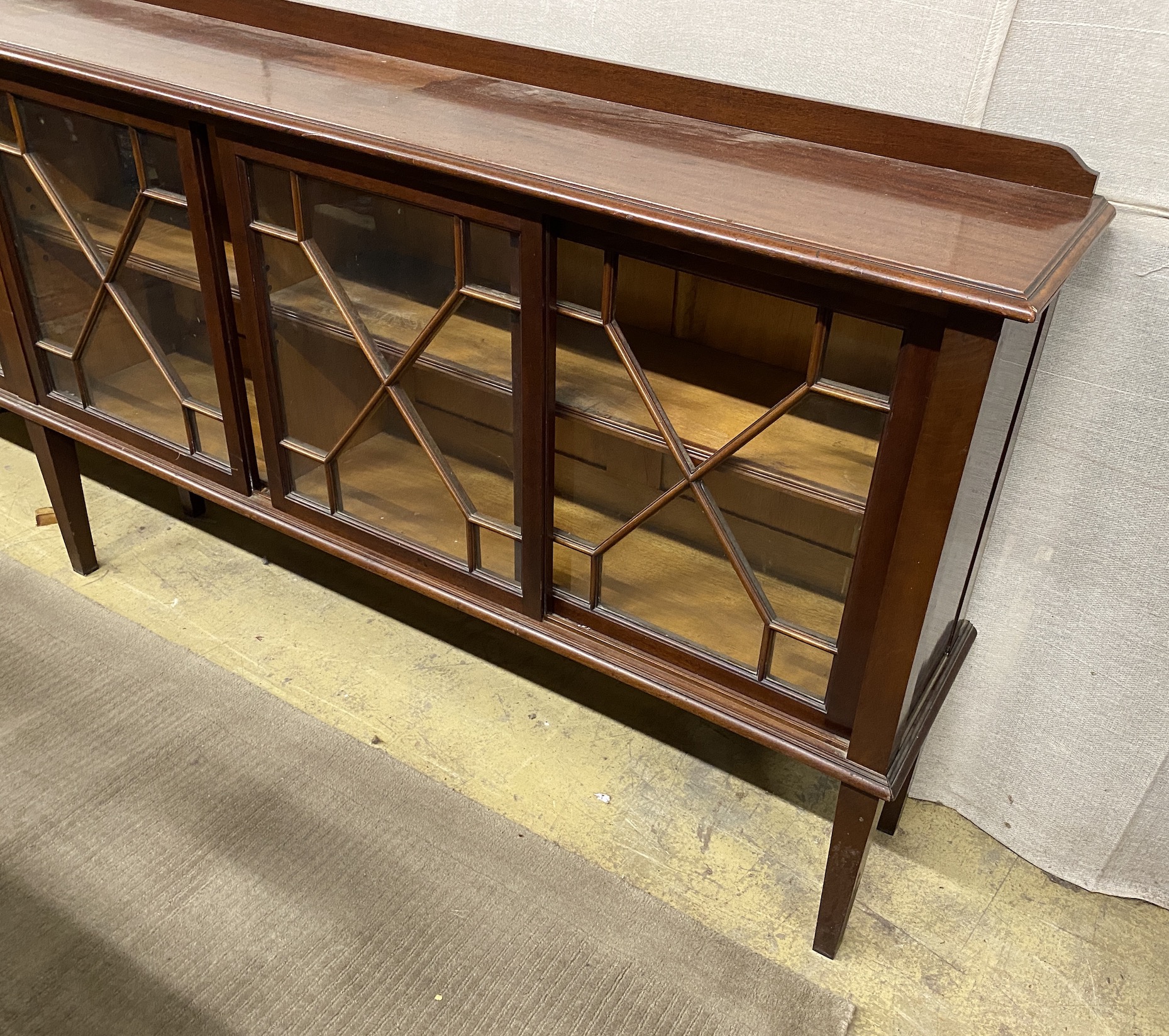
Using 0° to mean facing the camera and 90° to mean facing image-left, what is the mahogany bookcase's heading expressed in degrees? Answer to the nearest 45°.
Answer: approximately 45°
